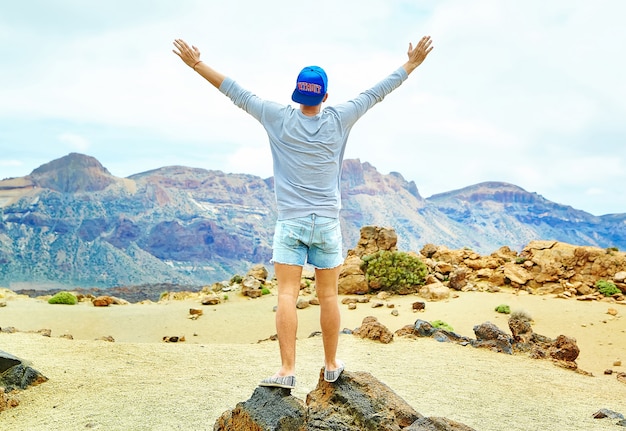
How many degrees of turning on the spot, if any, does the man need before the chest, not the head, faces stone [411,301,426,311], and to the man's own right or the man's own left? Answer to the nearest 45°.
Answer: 0° — they already face it

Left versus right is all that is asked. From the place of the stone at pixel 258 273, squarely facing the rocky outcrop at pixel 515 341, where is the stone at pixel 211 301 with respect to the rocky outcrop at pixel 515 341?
right

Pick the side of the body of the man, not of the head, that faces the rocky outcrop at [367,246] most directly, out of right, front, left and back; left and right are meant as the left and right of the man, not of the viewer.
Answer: front

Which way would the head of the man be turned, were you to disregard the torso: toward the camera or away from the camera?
away from the camera

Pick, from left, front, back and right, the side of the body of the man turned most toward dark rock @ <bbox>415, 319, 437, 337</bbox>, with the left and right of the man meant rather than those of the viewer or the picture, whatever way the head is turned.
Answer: front

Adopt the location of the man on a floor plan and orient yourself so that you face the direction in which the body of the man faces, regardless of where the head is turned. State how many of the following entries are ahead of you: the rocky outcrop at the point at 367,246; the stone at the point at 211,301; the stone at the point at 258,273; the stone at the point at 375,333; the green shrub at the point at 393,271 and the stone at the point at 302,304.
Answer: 6

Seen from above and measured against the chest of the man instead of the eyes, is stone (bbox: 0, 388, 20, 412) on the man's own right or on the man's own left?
on the man's own left

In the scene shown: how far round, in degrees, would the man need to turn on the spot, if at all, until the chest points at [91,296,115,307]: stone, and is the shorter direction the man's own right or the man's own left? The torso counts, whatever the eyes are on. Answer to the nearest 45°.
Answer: approximately 45° to the man's own left

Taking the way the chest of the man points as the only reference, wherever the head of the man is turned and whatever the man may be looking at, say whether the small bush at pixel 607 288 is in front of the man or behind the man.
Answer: in front

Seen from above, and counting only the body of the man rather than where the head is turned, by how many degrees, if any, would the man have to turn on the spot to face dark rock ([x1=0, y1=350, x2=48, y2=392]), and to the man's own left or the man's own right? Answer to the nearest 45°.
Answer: approximately 45° to the man's own left

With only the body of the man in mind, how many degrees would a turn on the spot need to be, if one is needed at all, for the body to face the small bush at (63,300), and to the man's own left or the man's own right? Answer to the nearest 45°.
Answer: approximately 45° to the man's own left

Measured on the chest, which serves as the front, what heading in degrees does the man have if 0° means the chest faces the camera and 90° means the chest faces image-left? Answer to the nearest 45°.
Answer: approximately 180°
